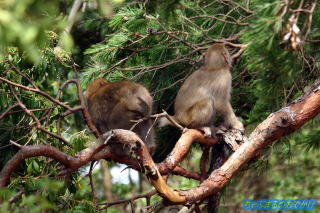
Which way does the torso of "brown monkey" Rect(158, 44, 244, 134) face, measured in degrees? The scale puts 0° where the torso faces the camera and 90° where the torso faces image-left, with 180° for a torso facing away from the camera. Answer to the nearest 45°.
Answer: approximately 225°
